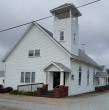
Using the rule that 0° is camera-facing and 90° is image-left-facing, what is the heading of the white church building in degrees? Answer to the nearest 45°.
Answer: approximately 45°
